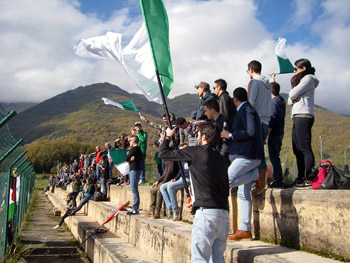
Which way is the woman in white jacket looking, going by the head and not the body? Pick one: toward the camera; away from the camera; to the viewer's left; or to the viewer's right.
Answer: to the viewer's left

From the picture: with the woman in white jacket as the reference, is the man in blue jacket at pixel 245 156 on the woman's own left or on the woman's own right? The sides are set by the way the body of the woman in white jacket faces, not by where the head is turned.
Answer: on the woman's own left

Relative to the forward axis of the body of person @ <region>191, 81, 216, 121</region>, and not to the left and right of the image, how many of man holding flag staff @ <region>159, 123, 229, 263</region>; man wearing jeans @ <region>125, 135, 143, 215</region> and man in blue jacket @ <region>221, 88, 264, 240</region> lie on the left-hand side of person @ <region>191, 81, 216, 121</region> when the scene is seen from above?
2

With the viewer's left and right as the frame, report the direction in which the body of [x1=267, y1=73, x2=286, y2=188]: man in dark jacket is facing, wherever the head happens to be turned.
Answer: facing away from the viewer and to the left of the viewer

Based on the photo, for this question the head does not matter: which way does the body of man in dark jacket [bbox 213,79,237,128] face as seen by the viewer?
to the viewer's left

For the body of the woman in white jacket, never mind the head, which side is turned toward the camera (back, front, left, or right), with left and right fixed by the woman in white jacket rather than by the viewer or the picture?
left

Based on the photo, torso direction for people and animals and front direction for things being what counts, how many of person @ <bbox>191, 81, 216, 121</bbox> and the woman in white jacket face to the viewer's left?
2

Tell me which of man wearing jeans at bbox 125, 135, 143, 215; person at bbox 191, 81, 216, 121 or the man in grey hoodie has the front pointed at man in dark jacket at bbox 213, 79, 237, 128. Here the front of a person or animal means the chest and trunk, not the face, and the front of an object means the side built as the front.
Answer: the man in grey hoodie

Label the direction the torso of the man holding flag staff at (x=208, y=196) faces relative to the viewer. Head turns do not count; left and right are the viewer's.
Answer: facing away from the viewer and to the left of the viewer

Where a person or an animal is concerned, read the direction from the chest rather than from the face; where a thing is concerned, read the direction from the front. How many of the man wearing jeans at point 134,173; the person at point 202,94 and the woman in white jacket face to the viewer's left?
3
